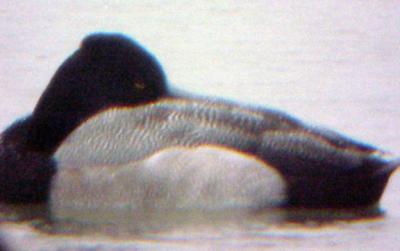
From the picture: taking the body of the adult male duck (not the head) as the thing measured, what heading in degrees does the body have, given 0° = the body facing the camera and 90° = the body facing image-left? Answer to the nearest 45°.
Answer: approximately 90°
